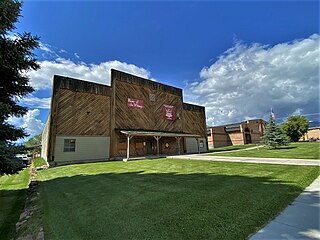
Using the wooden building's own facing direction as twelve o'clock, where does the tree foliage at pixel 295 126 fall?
The tree foliage is roughly at 10 o'clock from the wooden building.

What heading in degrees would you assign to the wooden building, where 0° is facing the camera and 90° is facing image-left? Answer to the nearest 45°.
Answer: approximately 315°

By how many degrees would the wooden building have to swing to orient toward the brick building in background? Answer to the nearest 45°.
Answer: approximately 90° to its left

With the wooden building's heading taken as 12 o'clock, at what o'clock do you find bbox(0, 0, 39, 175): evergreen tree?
The evergreen tree is roughly at 2 o'clock from the wooden building.
